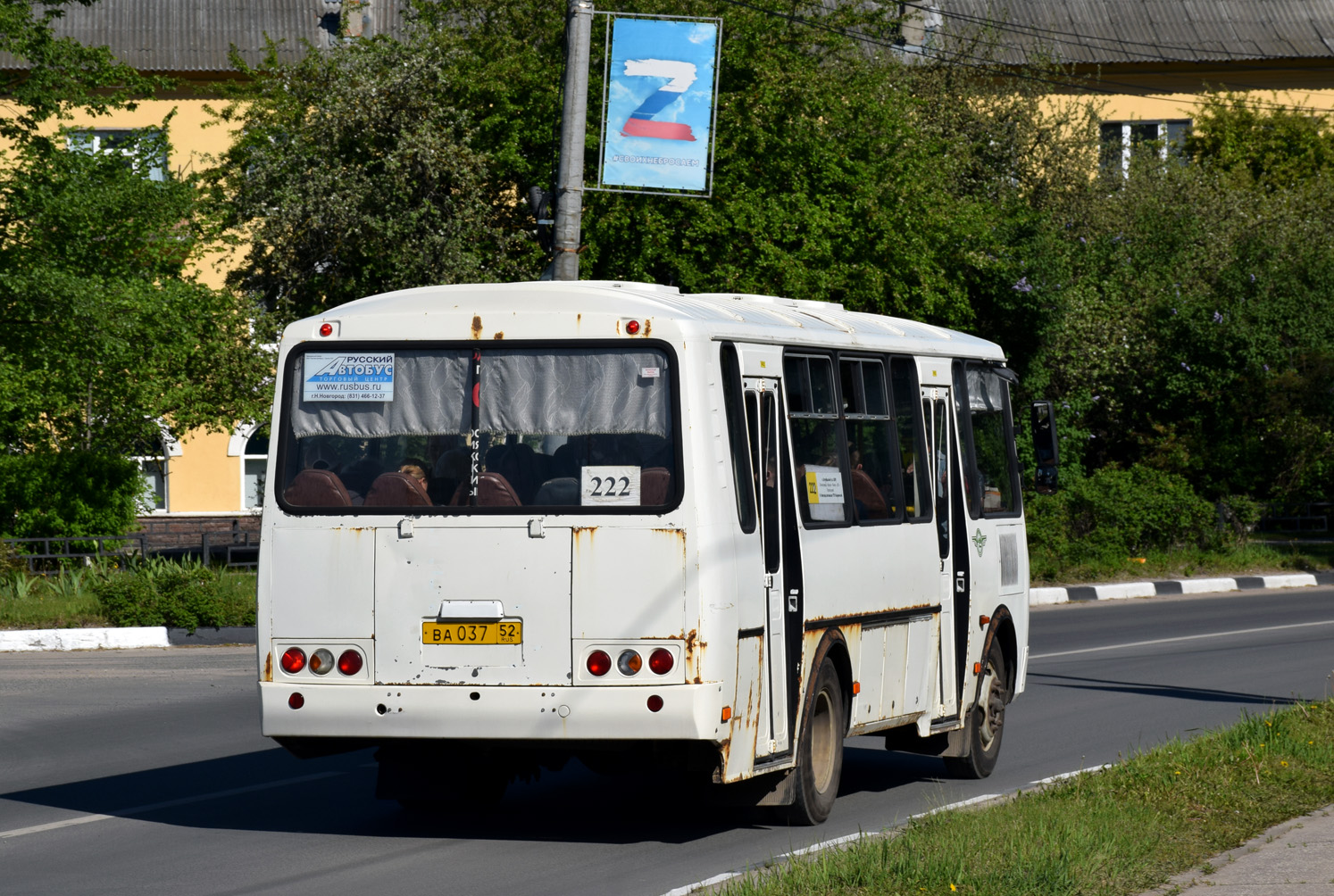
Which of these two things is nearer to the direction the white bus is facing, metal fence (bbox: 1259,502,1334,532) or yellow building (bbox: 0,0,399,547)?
the metal fence

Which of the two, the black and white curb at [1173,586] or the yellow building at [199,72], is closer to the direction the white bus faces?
the black and white curb

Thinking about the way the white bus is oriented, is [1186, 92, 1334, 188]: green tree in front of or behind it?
in front

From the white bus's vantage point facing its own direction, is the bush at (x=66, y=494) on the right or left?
on its left

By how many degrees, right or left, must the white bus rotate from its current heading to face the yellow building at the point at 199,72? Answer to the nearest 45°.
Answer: approximately 45° to its left

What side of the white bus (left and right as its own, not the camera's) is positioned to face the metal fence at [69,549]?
left

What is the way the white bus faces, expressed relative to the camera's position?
facing away from the viewer and to the right of the viewer

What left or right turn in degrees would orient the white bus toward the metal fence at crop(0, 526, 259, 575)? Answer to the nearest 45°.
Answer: approximately 90° to its left

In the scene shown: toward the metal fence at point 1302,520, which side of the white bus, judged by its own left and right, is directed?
front

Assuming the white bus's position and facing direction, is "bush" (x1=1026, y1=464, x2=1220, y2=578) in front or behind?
in front

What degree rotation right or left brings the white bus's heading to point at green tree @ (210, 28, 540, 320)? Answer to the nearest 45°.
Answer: approximately 45° to its left
